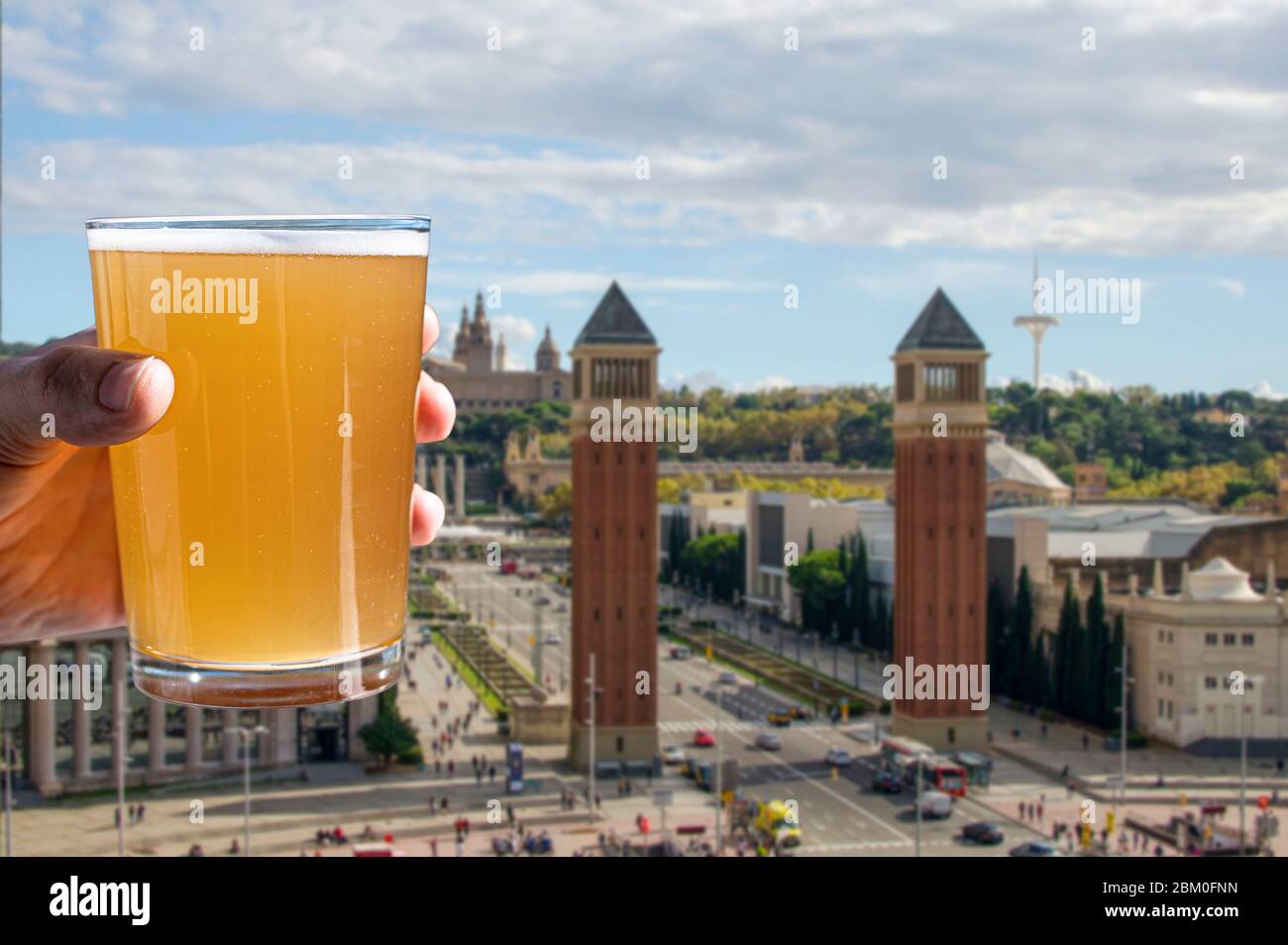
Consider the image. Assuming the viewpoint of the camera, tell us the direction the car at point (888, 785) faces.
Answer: facing away from the viewer and to the left of the viewer

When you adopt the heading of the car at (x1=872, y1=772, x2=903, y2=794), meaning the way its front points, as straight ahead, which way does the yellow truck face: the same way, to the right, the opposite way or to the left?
the opposite way

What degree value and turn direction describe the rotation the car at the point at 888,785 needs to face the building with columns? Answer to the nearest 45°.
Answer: approximately 45° to its left

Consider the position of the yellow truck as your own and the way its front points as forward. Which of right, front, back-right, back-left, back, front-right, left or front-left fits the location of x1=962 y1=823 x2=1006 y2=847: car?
front-left

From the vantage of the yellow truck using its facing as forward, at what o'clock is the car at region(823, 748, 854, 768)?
The car is roughly at 8 o'clock from the yellow truck.

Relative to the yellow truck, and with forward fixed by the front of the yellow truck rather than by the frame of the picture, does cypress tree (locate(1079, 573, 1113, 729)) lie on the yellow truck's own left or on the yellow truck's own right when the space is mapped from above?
on the yellow truck's own left

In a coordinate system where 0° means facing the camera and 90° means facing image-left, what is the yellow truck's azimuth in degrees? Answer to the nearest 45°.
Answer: approximately 315°

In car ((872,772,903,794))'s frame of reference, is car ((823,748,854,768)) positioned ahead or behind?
ahead

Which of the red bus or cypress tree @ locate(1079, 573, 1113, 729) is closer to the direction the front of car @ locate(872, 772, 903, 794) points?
the cypress tree

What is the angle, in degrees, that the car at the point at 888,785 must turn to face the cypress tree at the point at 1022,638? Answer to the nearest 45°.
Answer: approximately 45° to its right

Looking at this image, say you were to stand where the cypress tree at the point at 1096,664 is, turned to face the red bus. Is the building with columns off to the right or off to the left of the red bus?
right
